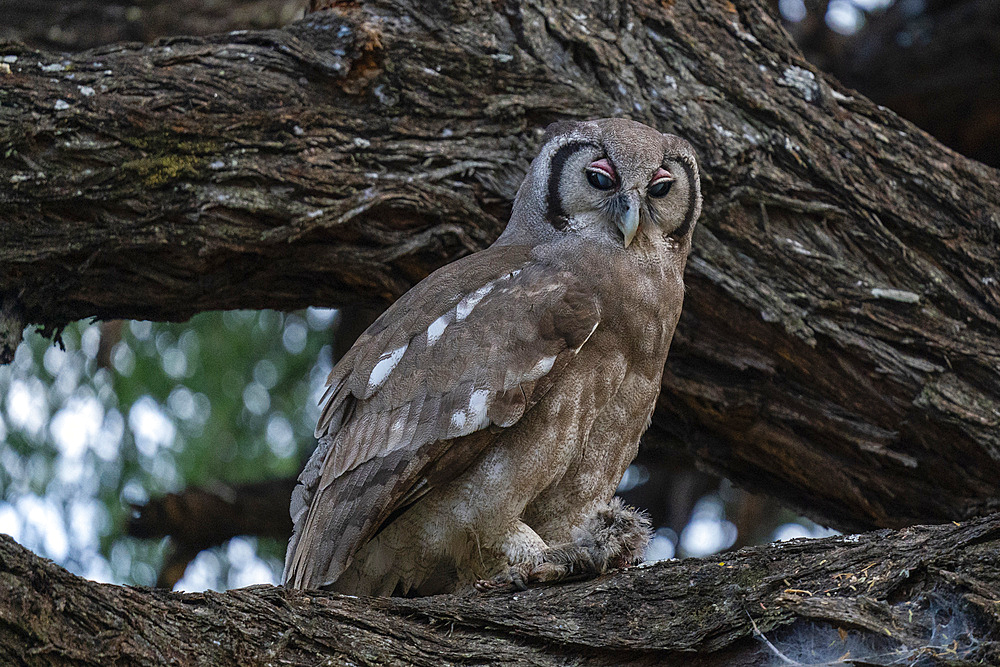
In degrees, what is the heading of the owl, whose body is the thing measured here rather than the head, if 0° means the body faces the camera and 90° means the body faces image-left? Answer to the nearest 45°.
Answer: approximately 315°
